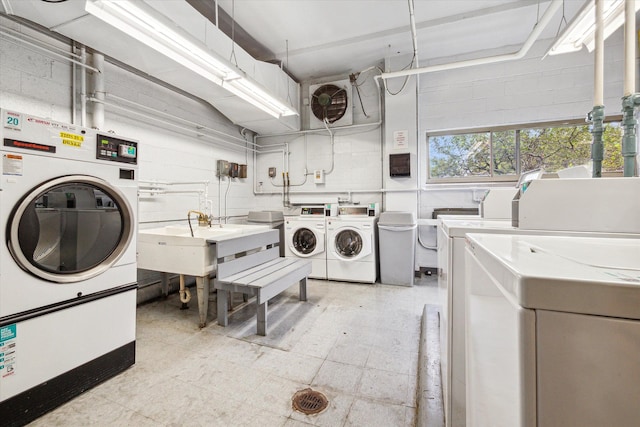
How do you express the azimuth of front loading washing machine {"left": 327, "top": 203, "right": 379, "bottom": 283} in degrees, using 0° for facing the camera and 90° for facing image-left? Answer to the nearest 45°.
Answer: approximately 0°

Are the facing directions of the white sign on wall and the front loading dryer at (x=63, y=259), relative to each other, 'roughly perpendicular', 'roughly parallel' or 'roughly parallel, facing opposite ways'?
roughly perpendicular

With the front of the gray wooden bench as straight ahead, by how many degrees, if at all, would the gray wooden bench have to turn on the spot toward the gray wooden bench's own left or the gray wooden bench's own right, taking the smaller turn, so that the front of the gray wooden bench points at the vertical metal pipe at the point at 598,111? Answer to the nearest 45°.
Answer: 0° — it already faces it

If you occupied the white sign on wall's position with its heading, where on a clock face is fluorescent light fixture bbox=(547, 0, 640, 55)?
The fluorescent light fixture is roughly at 11 o'clock from the white sign on wall.

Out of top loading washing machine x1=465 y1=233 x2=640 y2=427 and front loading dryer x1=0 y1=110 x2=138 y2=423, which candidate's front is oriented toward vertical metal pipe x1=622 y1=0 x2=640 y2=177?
the front loading dryer

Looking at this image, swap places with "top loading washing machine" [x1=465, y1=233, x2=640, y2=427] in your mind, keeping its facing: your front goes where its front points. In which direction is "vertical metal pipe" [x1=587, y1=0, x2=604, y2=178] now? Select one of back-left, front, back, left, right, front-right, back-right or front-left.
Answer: back-right

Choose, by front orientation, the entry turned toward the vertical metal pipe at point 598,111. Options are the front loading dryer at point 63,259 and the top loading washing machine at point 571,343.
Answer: the front loading dryer

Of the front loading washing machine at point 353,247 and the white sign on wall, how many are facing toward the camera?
2

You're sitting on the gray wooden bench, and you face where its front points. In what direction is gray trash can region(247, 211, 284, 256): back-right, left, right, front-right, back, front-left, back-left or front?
back-left

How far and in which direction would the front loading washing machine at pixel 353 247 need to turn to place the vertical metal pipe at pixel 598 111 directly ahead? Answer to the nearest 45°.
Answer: approximately 45° to its left
